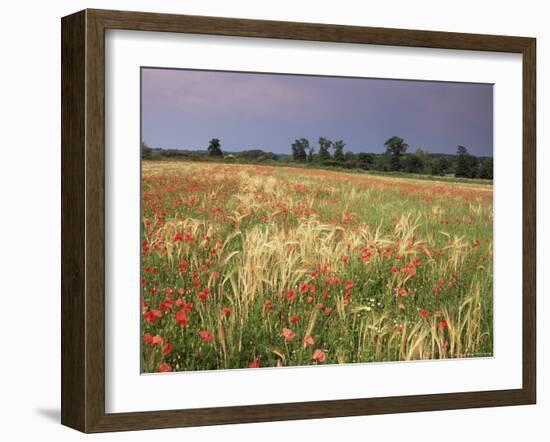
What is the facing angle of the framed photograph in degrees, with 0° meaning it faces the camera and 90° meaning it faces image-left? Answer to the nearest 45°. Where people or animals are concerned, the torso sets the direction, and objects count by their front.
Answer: approximately 315°
